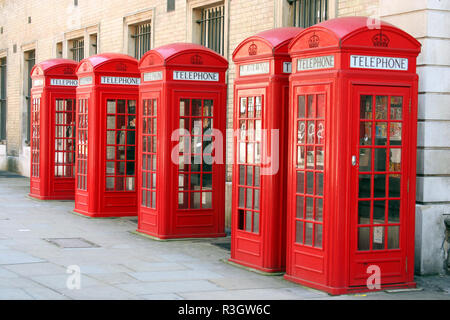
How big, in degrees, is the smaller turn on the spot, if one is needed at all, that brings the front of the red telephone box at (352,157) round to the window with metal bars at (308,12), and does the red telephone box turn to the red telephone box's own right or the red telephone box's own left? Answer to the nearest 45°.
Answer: approximately 135° to the red telephone box's own left

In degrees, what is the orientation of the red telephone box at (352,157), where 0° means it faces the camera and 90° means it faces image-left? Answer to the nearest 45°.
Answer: approximately 315°

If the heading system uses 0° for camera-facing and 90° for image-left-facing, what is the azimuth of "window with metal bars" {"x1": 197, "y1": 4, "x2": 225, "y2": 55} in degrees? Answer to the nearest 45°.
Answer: approximately 45°

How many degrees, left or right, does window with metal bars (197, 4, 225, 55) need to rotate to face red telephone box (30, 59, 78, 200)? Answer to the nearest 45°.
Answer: approximately 90° to its right

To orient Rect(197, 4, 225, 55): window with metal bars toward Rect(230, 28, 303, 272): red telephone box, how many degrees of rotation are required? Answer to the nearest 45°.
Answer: approximately 45° to its left

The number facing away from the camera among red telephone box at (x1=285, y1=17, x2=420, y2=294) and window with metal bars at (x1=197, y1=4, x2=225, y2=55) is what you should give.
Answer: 0

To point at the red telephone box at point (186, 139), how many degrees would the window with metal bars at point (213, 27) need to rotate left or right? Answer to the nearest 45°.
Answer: approximately 45° to its left
